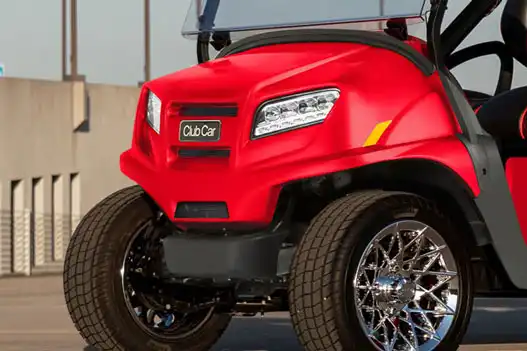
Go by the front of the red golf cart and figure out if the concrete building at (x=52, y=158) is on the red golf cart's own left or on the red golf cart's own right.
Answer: on the red golf cart's own right

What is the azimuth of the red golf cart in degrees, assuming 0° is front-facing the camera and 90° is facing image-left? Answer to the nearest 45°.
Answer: approximately 45°
